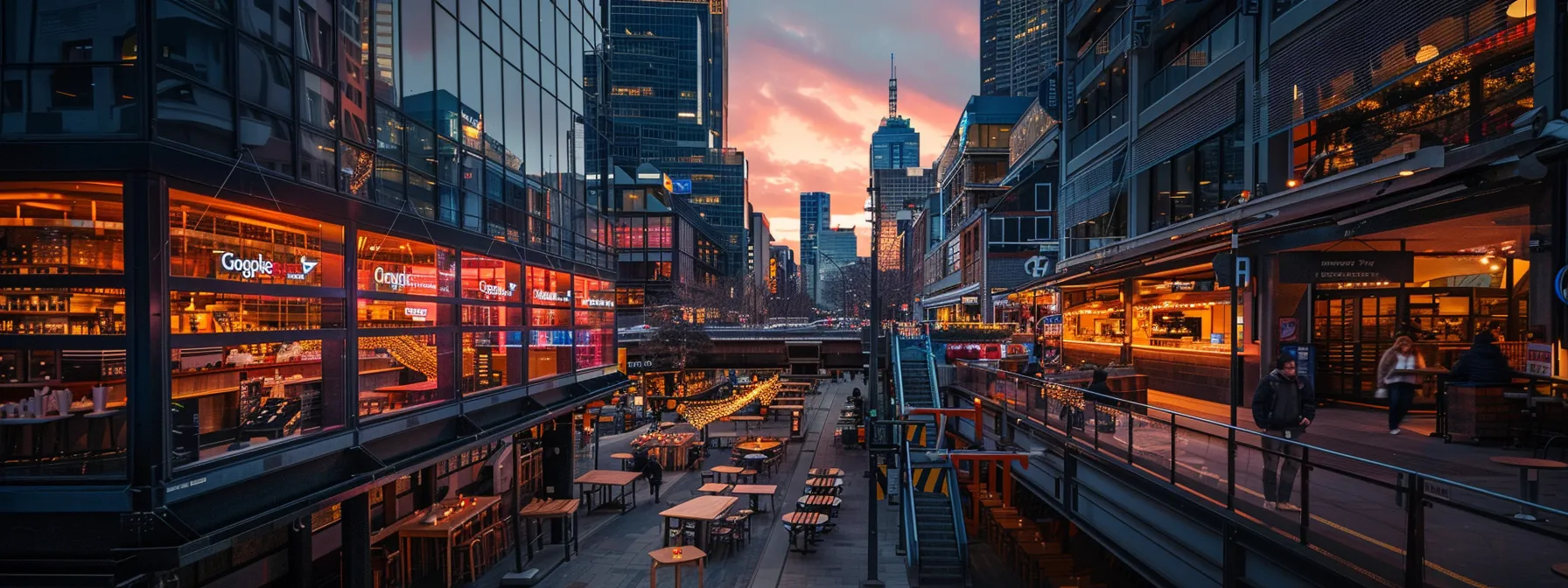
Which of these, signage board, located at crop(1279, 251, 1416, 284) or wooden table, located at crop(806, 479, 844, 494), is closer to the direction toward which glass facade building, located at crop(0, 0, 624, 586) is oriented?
the signage board

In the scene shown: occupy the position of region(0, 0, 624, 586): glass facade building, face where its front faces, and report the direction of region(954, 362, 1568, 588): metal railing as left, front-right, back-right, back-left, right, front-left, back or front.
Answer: front

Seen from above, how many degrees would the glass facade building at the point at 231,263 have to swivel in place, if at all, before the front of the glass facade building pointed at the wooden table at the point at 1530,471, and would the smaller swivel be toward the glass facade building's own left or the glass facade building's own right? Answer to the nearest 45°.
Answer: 0° — it already faces it

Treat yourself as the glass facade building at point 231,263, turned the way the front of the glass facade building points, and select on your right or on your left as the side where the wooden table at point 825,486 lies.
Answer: on your left

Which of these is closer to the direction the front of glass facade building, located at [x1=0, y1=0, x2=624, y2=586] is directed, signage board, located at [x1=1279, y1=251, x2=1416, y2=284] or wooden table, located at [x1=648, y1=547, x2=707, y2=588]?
the signage board

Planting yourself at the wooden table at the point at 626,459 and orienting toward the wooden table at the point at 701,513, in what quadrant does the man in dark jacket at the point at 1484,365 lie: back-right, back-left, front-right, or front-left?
front-left

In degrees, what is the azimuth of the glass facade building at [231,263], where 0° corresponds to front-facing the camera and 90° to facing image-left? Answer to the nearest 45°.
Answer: approximately 315°

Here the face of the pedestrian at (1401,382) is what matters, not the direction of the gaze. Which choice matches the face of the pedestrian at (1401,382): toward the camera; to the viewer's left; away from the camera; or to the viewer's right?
toward the camera
